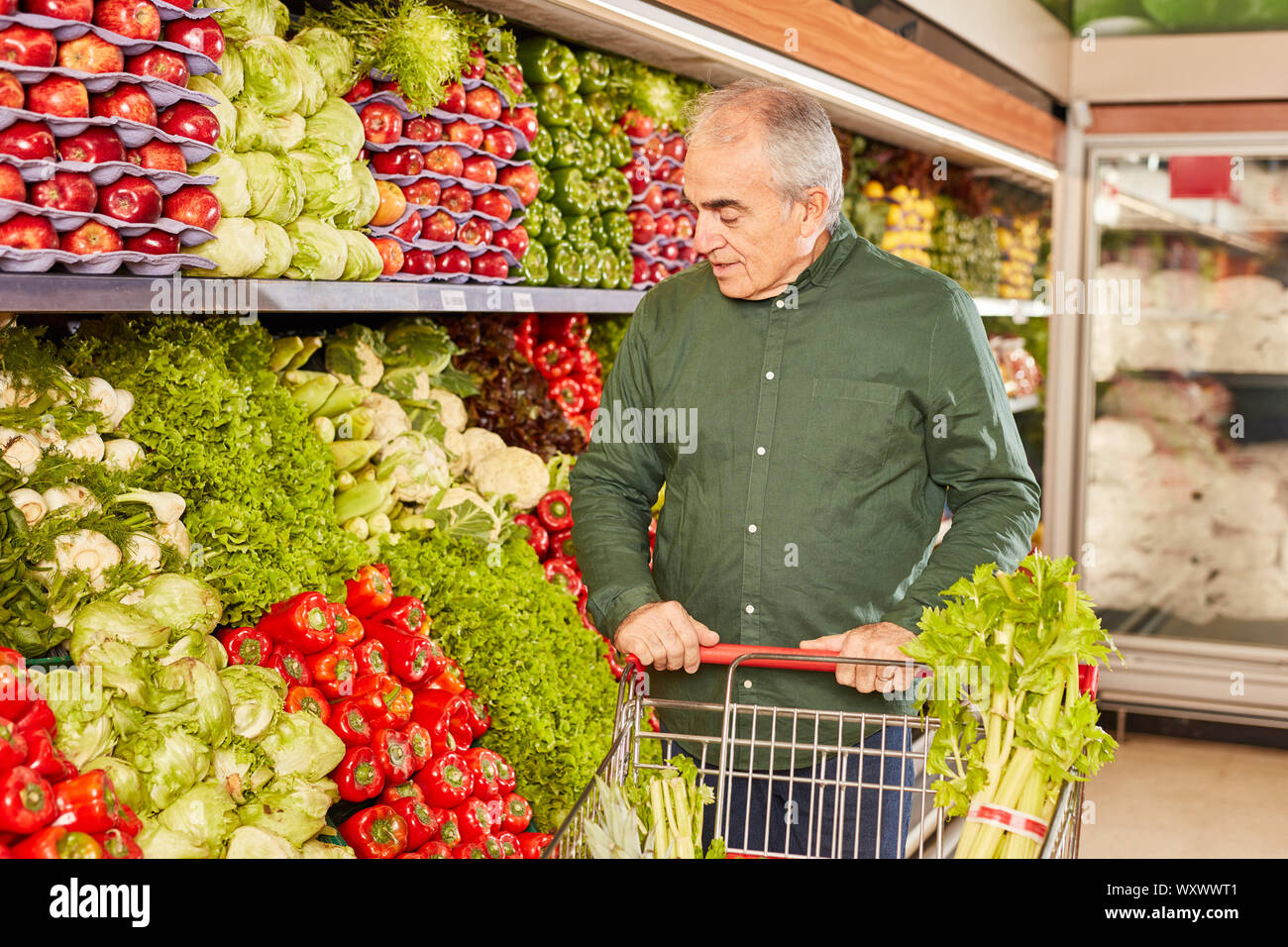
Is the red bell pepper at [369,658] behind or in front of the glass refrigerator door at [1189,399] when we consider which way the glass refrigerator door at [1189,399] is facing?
in front

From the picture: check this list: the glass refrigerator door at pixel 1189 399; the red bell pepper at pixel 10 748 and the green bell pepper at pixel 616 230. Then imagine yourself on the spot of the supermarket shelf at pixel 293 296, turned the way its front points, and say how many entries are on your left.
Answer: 2

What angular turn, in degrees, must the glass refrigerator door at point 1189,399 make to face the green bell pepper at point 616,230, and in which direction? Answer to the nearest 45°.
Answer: approximately 45° to its right

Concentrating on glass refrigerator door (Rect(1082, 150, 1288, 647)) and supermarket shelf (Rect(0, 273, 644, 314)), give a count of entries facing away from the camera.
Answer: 0

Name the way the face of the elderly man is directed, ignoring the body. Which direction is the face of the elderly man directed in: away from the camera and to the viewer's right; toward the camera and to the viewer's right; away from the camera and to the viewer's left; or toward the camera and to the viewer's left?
toward the camera and to the viewer's left

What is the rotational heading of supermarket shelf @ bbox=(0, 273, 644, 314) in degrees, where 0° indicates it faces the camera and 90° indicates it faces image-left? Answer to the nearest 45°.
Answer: approximately 315°

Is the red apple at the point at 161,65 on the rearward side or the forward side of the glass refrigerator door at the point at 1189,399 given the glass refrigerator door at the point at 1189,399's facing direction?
on the forward side

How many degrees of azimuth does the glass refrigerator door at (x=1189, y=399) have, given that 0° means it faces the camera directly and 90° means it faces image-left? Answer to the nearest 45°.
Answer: approximately 0°
